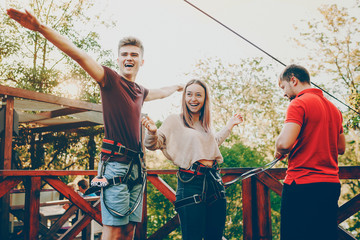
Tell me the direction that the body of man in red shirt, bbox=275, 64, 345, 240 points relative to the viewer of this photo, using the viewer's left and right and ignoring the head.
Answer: facing away from the viewer and to the left of the viewer

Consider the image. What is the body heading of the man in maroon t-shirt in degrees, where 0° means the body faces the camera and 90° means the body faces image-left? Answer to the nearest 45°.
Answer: approximately 315°

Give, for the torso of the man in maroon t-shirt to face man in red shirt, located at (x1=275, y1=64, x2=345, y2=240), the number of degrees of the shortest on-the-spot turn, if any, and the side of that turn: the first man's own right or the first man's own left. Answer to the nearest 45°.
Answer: approximately 45° to the first man's own left

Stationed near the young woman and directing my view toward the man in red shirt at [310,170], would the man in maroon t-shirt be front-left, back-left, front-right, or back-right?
back-right

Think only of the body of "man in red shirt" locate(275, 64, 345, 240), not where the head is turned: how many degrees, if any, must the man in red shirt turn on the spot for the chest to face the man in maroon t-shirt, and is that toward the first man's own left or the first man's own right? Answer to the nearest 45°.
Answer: approximately 45° to the first man's own left

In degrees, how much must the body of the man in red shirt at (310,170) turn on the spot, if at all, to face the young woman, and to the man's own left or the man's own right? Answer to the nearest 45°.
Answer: approximately 45° to the man's own left
